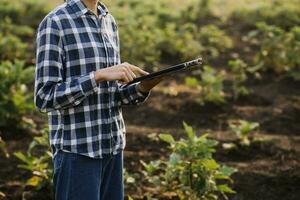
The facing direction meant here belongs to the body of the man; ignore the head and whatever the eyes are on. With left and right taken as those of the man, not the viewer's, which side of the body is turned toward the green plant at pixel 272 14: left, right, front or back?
left

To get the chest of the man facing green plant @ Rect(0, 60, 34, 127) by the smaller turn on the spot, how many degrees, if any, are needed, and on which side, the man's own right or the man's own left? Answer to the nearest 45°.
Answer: approximately 135° to the man's own left

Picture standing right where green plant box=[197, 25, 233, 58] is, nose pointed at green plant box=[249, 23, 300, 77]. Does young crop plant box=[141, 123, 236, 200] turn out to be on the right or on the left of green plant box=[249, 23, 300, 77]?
right

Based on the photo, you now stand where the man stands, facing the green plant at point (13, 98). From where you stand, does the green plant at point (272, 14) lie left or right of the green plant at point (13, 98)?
right

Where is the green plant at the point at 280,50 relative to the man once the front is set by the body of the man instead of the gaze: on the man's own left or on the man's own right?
on the man's own left

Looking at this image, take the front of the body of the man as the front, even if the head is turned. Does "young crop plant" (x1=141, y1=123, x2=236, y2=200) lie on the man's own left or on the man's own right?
on the man's own left
